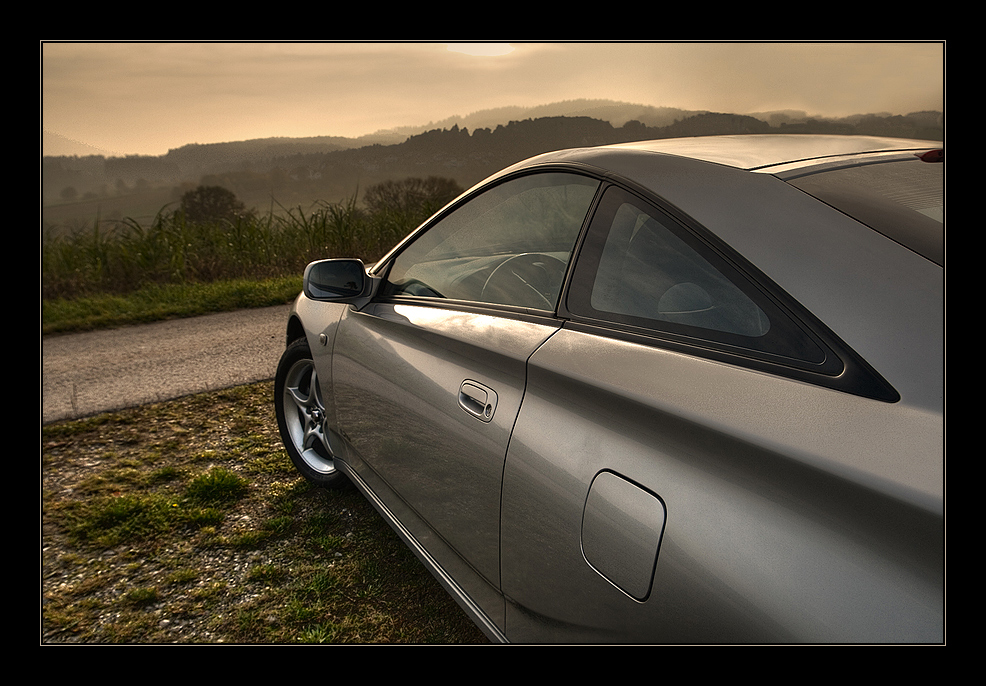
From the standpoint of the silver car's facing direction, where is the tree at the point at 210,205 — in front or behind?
in front

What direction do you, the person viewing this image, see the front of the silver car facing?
facing away from the viewer and to the left of the viewer
